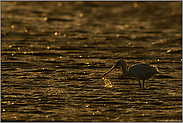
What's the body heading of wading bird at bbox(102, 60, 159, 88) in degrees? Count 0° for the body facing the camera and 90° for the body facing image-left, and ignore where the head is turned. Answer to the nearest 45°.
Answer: approximately 90°
